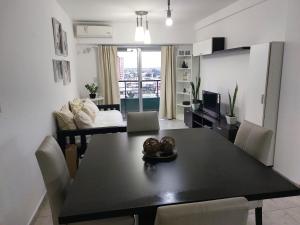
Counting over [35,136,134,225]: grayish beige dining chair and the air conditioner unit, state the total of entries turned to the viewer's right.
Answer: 1

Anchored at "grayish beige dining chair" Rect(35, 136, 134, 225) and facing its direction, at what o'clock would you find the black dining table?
The black dining table is roughly at 1 o'clock from the grayish beige dining chair.

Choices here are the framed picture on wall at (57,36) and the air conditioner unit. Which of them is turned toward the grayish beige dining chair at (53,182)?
the air conditioner unit

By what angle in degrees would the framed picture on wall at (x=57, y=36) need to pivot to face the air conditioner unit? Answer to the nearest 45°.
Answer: approximately 45° to its left

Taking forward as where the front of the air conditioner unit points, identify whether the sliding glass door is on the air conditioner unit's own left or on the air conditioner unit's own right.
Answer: on the air conditioner unit's own left

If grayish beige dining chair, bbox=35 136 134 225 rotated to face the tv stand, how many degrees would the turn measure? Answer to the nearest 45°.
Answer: approximately 45° to its left

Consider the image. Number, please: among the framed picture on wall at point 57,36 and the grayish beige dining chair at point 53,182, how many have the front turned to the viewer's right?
2

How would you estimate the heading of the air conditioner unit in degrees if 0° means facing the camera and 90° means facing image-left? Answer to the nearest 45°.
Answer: approximately 0°

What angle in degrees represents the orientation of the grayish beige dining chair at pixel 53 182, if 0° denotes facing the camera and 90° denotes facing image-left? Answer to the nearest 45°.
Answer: approximately 270°

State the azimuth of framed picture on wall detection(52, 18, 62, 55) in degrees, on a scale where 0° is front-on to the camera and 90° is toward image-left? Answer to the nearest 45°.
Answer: approximately 270°

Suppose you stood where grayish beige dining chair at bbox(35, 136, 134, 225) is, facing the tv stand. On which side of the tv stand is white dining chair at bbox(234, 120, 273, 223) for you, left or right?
right
